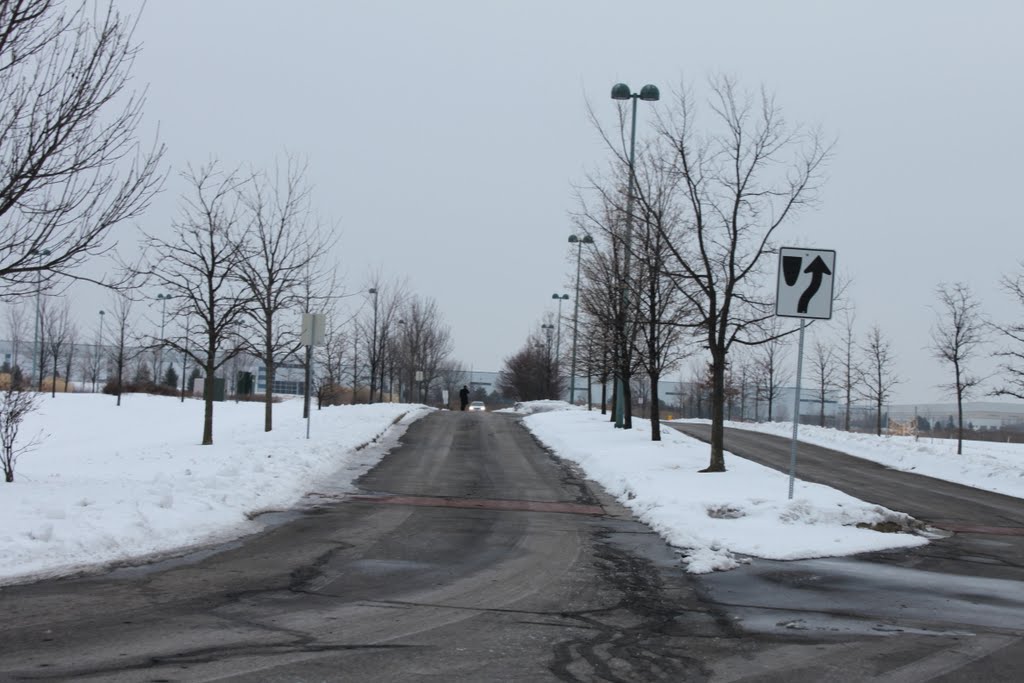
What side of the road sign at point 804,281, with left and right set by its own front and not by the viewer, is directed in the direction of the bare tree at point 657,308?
back

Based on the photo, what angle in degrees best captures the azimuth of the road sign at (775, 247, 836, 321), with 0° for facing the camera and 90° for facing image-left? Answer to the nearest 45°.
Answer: approximately 0°

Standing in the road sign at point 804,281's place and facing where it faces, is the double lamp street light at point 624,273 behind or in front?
behind

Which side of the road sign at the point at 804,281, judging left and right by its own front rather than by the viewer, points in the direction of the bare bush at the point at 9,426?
right
